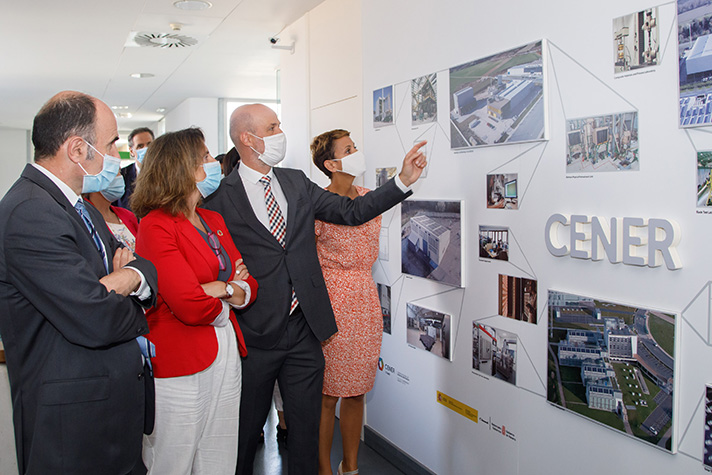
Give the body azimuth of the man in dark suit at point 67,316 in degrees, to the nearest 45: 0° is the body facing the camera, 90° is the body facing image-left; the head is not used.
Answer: approximately 270°

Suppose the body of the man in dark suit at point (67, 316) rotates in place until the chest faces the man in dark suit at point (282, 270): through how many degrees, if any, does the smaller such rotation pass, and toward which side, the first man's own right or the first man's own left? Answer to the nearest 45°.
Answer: approximately 45° to the first man's own left

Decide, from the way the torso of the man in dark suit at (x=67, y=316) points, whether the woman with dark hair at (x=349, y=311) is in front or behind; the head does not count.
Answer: in front

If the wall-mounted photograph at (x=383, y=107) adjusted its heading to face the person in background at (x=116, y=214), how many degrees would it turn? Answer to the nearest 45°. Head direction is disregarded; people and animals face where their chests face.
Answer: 0° — it already faces them

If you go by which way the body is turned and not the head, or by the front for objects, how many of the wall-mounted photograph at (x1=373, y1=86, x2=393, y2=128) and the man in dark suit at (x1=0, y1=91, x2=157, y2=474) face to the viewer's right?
1

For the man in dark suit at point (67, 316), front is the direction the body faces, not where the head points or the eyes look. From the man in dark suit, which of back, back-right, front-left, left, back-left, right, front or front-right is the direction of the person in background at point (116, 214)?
left

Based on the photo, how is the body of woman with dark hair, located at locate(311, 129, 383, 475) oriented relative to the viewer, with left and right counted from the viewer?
facing the viewer and to the right of the viewer

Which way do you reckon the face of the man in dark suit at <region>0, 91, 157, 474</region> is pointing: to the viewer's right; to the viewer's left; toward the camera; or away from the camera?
to the viewer's right

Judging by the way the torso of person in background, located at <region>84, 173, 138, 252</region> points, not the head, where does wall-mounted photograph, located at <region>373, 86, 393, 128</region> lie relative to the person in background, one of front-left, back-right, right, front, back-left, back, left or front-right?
front-left

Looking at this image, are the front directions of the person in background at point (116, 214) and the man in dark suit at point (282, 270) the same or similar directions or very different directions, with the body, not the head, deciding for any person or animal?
same or similar directions
